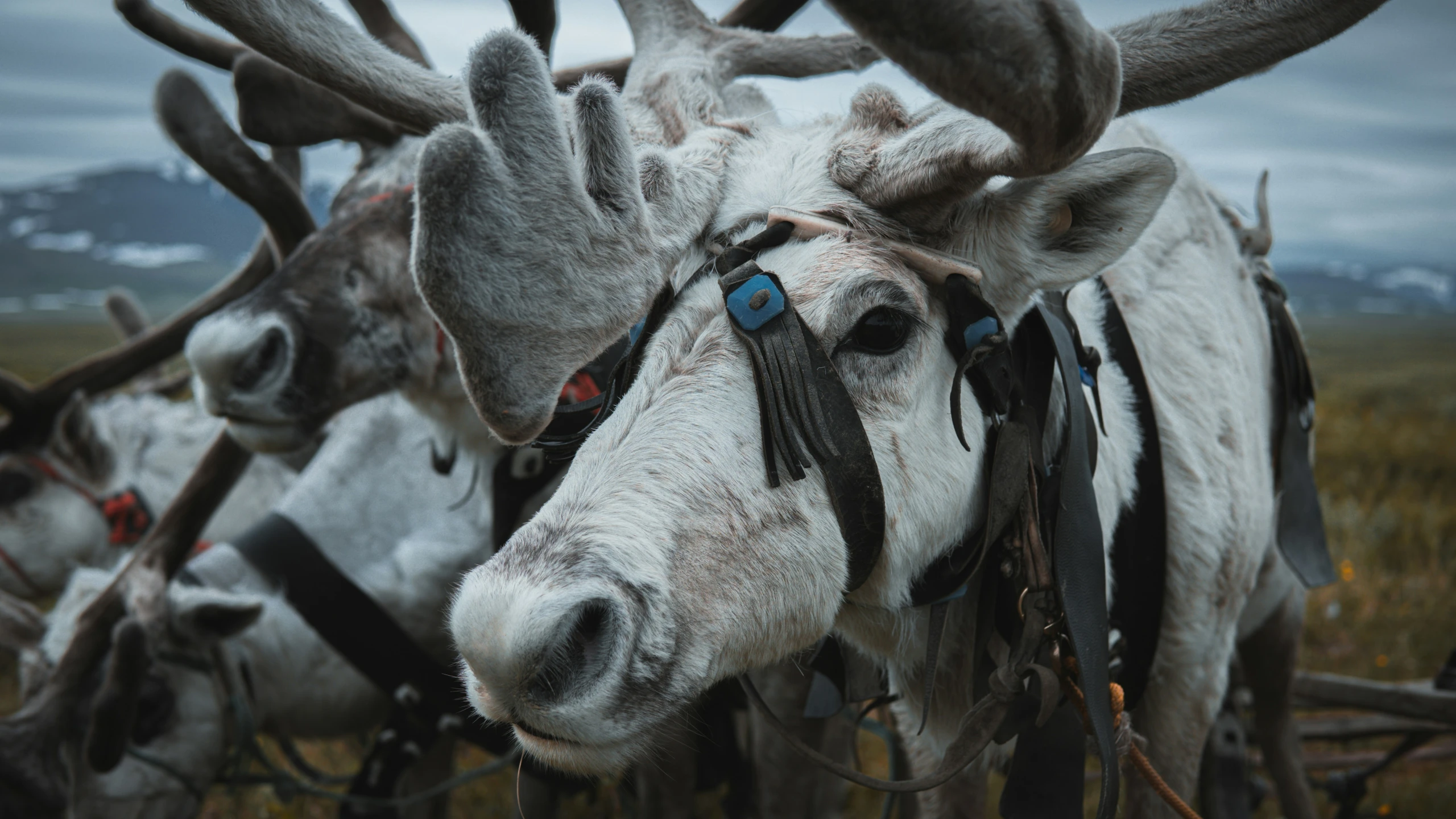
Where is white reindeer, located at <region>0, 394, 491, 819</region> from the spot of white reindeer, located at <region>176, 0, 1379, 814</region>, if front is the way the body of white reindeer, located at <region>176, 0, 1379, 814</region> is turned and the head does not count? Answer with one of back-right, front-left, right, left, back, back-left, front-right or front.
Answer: right

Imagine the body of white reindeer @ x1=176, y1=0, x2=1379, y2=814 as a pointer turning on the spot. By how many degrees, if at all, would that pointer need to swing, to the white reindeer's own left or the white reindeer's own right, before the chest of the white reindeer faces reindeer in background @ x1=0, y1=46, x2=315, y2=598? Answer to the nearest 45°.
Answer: approximately 90° to the white reindeer's own right

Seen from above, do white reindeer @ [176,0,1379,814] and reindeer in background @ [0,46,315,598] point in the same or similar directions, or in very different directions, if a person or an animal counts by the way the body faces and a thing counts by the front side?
same or similar directions

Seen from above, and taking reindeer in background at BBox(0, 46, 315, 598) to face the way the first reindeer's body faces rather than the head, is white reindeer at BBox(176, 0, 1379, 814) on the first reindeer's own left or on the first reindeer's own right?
on the first reindeer's own left

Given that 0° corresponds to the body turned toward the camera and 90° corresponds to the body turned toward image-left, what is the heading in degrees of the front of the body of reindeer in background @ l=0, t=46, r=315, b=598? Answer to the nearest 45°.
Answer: approximately 90°

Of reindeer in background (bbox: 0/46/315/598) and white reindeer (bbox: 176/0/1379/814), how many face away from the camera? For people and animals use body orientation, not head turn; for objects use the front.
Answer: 0

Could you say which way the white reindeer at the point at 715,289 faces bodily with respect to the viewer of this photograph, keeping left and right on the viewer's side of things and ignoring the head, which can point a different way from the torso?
facing the viewer and to the left of the viewer
